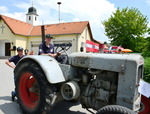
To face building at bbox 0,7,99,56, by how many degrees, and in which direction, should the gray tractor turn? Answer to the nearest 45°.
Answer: approximately 135° to its left

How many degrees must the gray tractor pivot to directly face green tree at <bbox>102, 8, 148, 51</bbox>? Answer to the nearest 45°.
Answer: approximately 135° to its left

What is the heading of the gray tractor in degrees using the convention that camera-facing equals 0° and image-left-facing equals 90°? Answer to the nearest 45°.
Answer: approximately 315°

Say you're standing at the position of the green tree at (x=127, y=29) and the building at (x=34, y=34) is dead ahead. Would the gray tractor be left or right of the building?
left
